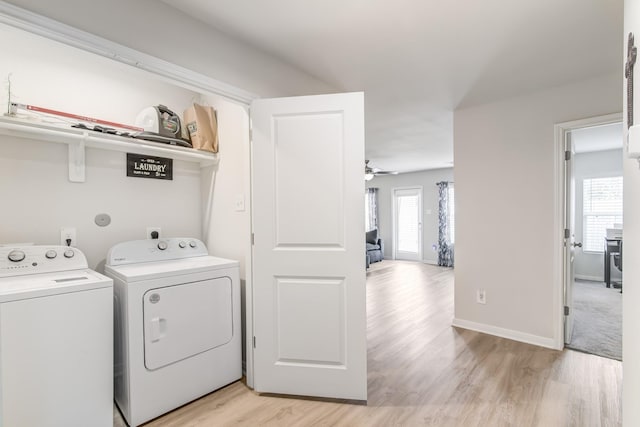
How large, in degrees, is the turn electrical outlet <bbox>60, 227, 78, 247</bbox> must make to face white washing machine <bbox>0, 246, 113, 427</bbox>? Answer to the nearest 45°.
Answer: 0° — it already faces it

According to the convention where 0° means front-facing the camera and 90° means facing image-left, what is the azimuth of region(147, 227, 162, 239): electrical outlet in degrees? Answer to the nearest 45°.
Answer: approximately 0°

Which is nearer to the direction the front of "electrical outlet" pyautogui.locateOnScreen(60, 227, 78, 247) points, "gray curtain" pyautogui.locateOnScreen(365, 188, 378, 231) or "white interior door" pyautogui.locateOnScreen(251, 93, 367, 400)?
the white interior door

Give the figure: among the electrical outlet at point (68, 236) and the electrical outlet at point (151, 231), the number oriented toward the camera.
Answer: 2

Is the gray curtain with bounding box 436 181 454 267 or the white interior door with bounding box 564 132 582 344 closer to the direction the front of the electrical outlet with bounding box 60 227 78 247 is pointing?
the white interior door

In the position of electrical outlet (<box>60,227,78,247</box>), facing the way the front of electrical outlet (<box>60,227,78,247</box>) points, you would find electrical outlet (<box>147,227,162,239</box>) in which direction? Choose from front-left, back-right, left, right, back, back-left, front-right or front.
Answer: left

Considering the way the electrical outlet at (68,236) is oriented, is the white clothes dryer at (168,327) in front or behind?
in front
